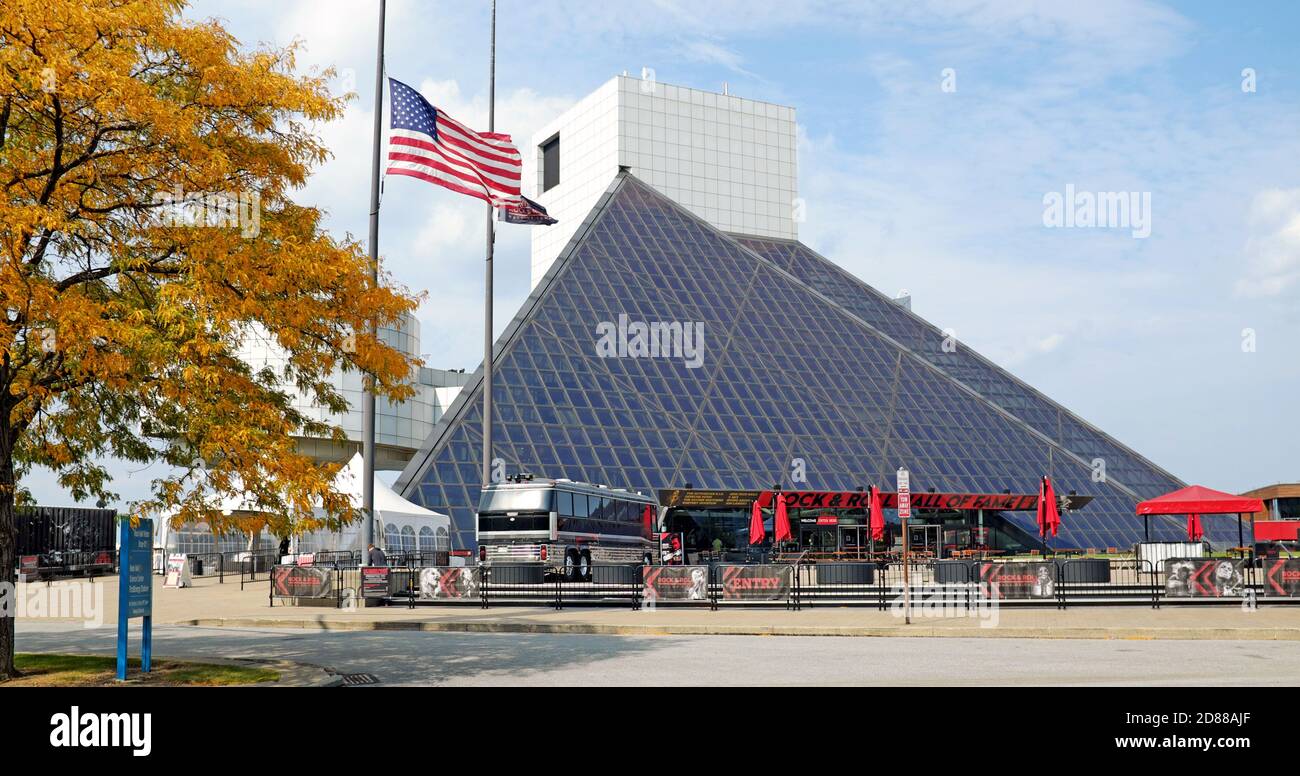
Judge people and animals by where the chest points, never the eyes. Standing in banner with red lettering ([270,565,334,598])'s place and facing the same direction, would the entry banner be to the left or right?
on its left

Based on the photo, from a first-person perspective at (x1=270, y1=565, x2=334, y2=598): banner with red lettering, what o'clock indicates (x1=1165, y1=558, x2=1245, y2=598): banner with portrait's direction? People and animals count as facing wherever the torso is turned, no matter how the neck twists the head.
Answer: (x1=1165, y1=558, x2=1245, y2=598): banner with portrait is roughly at 10 o'clock from (x1=270, y1=565, x2=334, y2=598): banner with red lettering.

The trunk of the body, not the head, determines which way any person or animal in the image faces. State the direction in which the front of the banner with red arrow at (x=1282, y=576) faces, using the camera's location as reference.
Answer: facing the viewer

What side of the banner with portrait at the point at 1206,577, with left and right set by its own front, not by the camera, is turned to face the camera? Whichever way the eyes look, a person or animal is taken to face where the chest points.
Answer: front

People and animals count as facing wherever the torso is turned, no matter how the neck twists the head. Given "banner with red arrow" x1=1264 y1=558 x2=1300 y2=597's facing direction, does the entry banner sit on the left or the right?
on its right

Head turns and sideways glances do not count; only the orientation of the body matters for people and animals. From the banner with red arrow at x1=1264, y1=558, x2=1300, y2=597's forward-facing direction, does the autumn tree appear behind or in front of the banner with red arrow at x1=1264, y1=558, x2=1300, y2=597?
in front

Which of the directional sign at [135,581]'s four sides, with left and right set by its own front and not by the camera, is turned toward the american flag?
left
